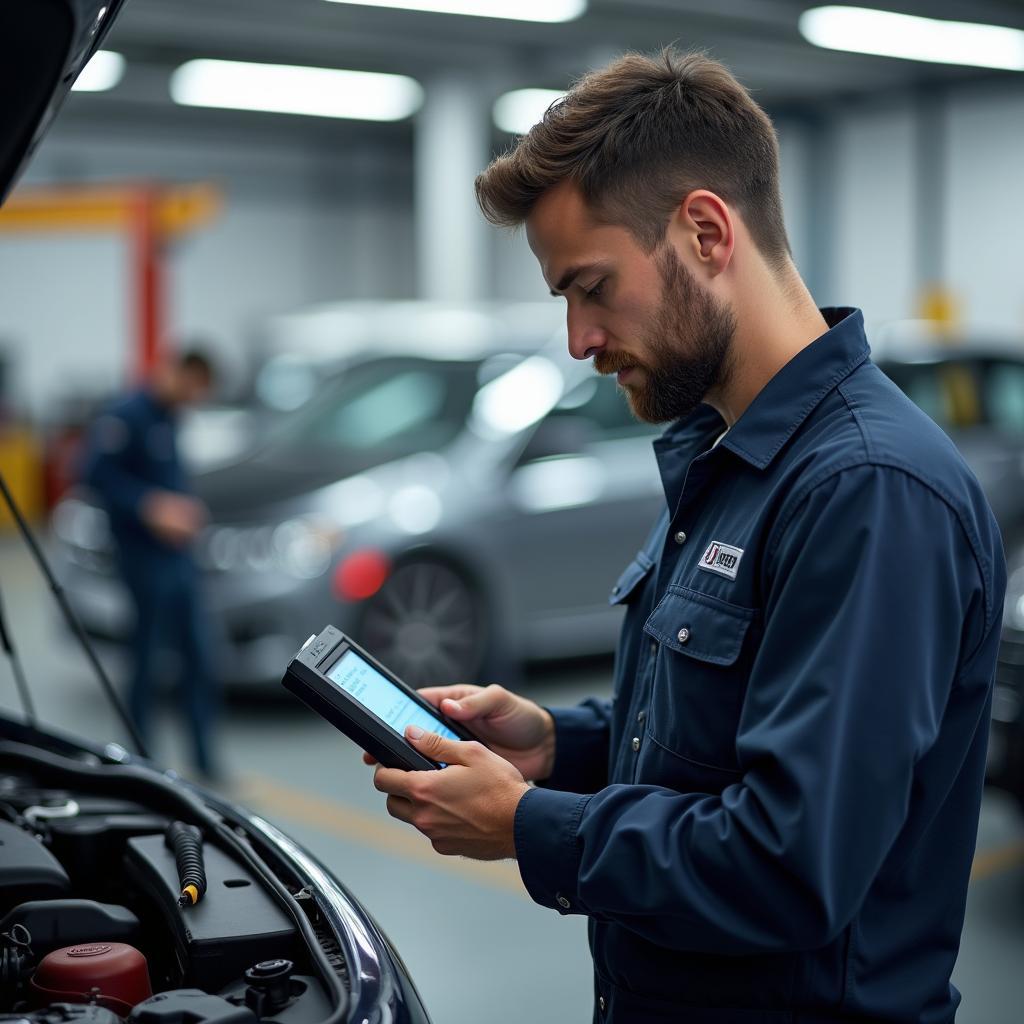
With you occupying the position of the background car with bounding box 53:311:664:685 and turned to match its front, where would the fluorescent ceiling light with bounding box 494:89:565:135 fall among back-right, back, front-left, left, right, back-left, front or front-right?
back-right

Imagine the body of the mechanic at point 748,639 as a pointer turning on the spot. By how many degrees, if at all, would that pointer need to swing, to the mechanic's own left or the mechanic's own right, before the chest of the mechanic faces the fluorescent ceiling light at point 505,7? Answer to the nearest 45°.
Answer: approximately 90° to the mechanic's own right

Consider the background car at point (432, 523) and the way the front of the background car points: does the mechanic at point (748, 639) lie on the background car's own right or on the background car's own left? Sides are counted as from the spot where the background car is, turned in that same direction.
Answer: on the background car's own left

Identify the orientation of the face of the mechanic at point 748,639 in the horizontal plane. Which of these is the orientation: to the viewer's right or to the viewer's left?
to the viewer's left

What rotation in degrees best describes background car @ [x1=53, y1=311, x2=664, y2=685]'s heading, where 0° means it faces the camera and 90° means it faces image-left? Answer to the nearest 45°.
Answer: approximately 45°

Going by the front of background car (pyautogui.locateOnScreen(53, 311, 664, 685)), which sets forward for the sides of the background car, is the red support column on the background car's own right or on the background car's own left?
on the background car's own right

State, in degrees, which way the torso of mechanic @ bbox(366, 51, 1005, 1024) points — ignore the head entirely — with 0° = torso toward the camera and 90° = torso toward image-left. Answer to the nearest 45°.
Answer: approximately 90°

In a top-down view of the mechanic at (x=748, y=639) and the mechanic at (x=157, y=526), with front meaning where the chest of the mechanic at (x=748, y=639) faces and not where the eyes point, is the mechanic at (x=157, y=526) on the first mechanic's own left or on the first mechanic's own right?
on the first mechanic's own right
